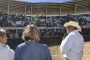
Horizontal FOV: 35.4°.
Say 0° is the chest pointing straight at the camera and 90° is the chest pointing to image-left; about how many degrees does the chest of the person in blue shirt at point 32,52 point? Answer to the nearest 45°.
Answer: approximately 180°

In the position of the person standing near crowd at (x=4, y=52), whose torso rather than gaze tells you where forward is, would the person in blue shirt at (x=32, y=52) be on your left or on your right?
on your right

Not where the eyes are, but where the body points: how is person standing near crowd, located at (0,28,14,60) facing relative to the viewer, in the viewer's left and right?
facing away from the viewer and to the right of the viewer

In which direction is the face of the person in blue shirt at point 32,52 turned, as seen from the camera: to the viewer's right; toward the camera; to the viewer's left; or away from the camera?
away from the camera

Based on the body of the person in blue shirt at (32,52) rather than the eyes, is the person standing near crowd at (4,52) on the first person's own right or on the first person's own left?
on the first person's own left
